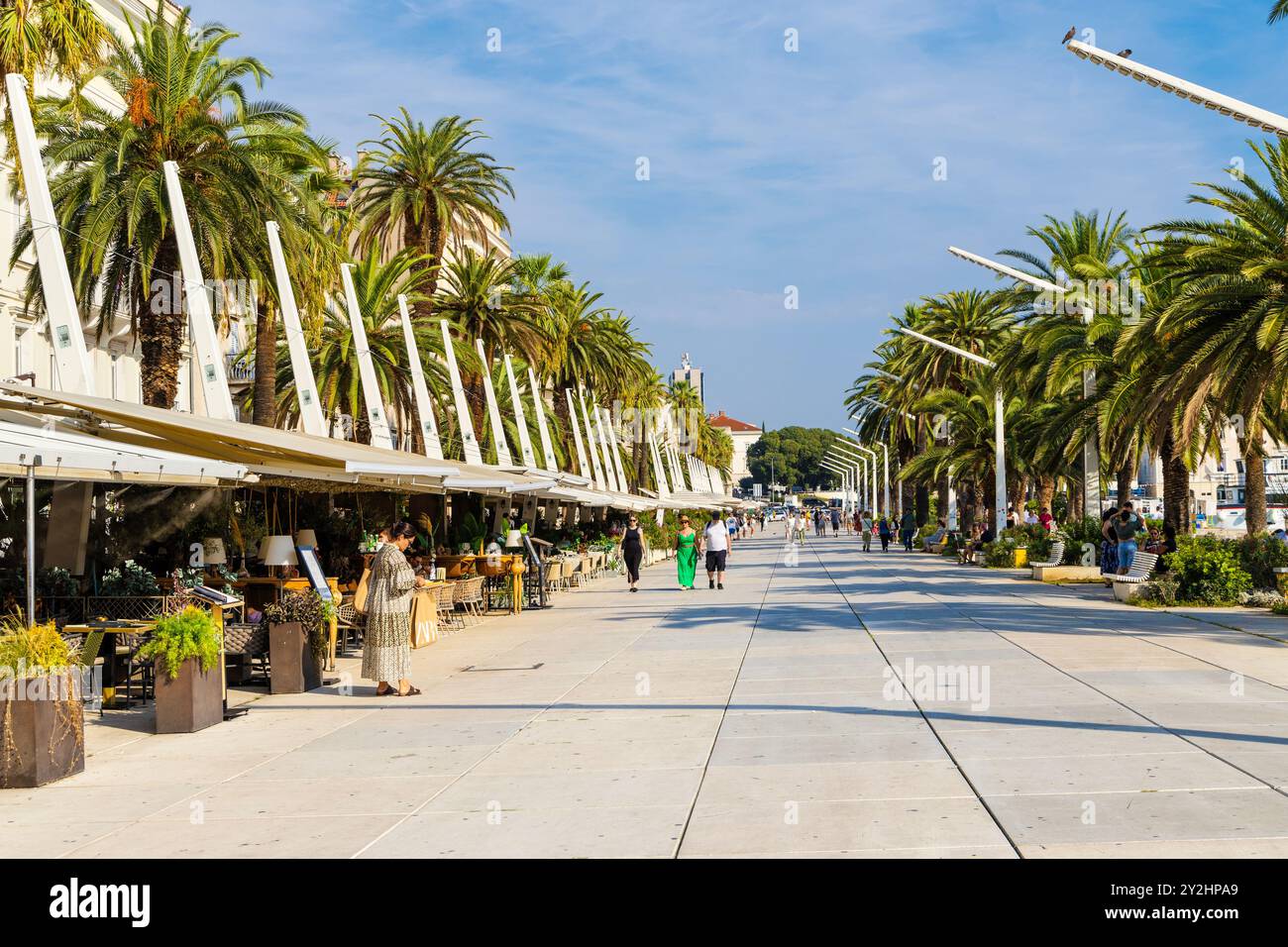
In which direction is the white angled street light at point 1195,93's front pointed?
to the viewer's left

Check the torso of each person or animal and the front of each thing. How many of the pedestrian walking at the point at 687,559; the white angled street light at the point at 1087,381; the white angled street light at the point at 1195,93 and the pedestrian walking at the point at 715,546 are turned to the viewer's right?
0

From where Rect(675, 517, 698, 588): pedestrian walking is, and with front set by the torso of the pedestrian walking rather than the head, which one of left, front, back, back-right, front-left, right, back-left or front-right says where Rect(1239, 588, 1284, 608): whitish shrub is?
front-left

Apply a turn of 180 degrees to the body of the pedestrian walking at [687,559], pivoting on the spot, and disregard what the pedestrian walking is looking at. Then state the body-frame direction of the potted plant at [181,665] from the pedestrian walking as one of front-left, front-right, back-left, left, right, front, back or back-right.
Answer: back

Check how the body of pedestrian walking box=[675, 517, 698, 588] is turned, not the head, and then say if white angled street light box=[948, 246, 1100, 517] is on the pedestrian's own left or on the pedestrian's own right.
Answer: on the pedestrian's own left

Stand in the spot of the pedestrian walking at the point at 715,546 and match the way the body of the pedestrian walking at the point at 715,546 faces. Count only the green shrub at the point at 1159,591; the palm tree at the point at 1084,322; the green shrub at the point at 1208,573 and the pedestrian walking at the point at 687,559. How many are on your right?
1

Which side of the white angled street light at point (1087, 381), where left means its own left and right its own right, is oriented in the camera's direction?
left

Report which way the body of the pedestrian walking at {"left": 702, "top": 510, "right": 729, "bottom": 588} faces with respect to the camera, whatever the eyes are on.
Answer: toward the camera

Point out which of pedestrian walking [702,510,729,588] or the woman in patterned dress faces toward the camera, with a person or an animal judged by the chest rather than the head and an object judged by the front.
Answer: the pedestrian walking

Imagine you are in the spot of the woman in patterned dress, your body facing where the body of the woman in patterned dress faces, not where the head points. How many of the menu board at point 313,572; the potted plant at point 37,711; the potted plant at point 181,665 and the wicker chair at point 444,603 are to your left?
2

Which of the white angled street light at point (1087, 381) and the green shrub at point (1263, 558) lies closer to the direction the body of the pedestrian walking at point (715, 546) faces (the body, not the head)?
the green shrub

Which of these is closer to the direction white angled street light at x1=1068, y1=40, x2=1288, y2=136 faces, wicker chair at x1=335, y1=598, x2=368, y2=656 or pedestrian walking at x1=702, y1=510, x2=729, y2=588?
the wicker chair

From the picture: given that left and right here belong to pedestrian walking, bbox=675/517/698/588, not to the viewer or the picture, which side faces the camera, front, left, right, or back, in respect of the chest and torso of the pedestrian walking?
front

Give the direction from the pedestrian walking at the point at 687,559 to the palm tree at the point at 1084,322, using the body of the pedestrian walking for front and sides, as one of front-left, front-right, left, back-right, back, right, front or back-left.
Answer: left
